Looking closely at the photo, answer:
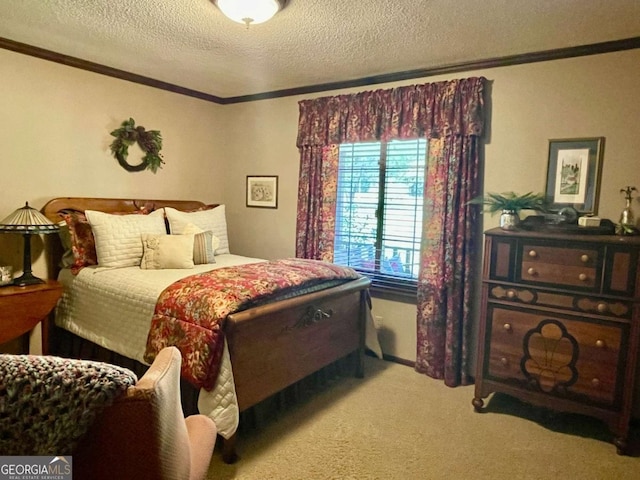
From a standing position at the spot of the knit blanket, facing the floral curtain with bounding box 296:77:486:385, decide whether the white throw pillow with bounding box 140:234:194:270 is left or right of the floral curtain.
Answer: left

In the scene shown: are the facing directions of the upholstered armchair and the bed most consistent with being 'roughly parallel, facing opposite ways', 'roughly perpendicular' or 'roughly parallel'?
roughly perpendicular

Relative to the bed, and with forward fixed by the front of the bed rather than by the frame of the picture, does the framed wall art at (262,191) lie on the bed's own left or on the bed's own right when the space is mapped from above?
on the bed's own left

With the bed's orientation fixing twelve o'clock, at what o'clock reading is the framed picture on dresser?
The framed picture on dresser is roughly at 11 o'clock from the bed.

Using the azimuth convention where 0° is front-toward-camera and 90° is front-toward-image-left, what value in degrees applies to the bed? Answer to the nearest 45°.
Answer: approximately 315°

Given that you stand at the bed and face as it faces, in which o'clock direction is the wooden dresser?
The wooden dresser is roughly at 11 o'clock from the bed.

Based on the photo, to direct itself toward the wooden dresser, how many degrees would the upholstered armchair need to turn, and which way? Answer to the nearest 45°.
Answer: approximately 45° to its right

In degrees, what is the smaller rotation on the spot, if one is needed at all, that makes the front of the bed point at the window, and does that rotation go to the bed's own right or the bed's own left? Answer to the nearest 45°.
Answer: approximately 90° to the bed's own left

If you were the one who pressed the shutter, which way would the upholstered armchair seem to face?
facing away from the viewer and to the right of the viewer
